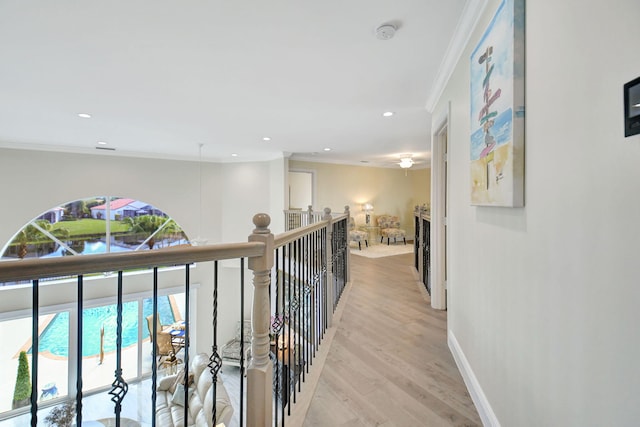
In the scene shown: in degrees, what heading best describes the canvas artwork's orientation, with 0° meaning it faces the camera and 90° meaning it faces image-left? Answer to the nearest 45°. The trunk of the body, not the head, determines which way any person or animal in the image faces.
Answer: approximately 90°

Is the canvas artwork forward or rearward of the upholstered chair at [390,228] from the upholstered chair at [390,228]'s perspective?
forward

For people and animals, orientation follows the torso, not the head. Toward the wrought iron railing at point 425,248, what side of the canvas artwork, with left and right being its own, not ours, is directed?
right

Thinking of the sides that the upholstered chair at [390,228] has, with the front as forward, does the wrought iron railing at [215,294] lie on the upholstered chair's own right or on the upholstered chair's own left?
on the upholstered chair's own right

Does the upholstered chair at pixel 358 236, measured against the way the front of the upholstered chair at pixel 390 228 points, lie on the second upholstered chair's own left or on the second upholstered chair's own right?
on the second upholstered chair's own right

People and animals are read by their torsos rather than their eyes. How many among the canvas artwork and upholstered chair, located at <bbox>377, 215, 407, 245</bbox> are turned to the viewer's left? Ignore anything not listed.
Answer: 1

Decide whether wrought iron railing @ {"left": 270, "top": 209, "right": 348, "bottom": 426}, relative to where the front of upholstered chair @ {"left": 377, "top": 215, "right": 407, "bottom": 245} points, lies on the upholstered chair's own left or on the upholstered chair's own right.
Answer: on the upholstered chair's own right

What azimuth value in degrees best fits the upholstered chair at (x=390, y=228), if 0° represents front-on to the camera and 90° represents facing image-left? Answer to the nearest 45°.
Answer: approximately 315°

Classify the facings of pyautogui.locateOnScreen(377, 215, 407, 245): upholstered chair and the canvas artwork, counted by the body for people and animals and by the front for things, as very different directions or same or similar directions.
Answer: very different directions

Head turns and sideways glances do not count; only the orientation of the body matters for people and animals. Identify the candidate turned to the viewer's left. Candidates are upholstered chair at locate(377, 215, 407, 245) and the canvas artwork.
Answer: the canvas artwork

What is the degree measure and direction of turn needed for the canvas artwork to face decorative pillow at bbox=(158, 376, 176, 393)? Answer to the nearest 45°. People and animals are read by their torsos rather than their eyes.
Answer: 0° — it already faces it

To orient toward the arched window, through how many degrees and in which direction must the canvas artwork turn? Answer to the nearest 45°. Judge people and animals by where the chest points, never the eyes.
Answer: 0° — it already faces it

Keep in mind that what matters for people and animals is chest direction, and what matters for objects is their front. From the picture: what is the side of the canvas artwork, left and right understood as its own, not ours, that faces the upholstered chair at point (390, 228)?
right
